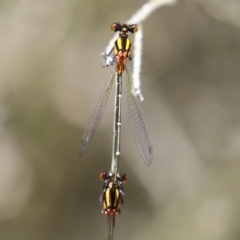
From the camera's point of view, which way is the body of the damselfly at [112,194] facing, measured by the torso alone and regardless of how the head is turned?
away from the camera

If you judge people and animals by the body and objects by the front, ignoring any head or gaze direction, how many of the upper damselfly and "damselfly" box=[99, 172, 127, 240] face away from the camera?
2

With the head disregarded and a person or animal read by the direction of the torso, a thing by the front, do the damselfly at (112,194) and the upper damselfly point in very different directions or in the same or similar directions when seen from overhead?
same or similar directions

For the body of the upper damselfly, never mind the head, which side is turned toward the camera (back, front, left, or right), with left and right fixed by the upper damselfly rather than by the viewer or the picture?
back
